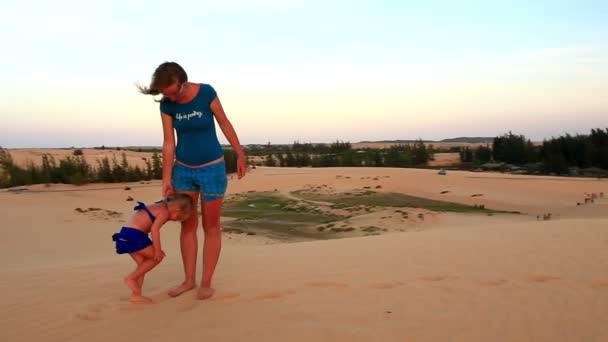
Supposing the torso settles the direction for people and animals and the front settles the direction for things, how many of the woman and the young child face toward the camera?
1

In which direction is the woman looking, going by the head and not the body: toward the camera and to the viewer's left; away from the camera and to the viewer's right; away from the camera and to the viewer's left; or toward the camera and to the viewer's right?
toward the camera and to the viewer's left

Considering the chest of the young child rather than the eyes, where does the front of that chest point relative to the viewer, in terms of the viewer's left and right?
facing to the right of the viewer

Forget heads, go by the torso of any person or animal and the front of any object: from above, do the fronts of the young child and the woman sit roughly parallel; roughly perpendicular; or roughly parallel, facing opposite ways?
roughly perpendicular

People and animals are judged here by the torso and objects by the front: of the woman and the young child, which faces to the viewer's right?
the young child

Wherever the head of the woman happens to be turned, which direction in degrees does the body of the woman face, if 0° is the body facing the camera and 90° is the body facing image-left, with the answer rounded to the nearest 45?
approximately 0°
